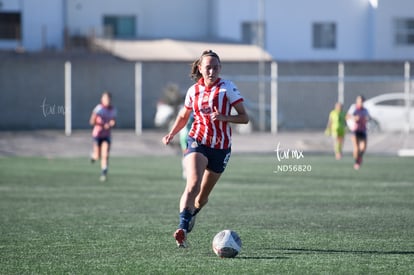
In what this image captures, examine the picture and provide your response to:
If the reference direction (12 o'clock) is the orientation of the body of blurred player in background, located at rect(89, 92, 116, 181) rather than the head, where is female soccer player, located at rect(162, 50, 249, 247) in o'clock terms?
The female soccer player is roughly at 12 o'clock from the blurred player in background.

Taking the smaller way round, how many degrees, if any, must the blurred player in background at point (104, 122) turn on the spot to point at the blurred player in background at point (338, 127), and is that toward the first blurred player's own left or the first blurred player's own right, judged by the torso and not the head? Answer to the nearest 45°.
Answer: approximately 135° to the first blurred player's own left

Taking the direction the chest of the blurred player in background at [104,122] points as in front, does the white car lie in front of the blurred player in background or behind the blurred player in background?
behind

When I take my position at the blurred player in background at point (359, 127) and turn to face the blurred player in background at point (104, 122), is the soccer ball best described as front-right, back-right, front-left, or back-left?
front-left

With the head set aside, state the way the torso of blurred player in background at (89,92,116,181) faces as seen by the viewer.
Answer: toward the camera

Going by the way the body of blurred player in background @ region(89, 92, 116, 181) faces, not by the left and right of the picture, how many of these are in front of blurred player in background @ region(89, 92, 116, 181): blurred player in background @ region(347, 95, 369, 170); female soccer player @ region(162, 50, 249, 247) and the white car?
1

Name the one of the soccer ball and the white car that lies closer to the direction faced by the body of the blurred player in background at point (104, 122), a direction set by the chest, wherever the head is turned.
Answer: the soccer ball
